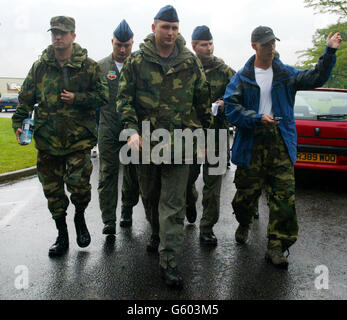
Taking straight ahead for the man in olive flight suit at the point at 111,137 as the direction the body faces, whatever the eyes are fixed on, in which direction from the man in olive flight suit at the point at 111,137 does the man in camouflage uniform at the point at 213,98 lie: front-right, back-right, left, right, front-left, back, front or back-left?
left

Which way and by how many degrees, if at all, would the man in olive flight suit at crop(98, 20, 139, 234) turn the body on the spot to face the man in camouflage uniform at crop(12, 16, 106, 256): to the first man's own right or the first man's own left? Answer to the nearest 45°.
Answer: approximately 45° to the first man's own right

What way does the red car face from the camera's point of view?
away from the camera

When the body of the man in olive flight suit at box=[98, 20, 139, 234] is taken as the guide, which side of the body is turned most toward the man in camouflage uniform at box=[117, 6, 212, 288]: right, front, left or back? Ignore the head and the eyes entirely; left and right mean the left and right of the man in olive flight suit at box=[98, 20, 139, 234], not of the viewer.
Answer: front

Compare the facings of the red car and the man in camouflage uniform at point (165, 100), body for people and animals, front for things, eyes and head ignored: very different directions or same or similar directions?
very different directions

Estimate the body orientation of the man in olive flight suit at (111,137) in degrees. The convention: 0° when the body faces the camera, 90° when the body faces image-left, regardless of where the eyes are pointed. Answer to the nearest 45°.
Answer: approximately 0°

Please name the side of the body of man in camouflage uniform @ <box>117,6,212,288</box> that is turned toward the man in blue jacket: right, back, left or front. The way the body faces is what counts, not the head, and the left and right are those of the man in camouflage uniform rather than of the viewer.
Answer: left
